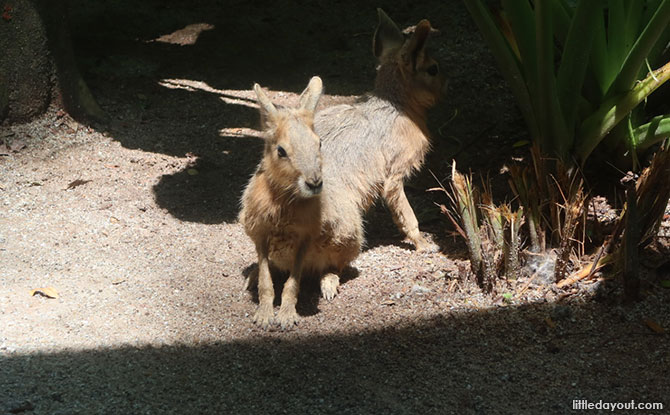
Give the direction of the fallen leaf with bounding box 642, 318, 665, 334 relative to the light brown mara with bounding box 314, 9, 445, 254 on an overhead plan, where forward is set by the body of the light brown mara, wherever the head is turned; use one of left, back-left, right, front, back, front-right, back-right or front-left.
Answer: front-right

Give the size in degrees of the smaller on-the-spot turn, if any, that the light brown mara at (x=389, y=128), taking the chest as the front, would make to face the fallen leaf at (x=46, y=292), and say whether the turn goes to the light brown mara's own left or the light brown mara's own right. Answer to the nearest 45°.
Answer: approximately 135° to the light brown mara's own right

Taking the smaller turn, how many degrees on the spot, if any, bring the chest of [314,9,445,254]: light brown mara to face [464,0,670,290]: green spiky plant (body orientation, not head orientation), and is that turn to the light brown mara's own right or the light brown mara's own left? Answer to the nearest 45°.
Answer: approximately 45° to the light brown mara's own right

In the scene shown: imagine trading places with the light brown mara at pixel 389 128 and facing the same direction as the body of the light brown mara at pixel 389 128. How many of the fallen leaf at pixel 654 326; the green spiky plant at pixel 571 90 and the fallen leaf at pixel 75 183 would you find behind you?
1

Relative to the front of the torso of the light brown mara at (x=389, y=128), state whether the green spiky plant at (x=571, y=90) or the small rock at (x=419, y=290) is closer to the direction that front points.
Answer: the green spiky plant

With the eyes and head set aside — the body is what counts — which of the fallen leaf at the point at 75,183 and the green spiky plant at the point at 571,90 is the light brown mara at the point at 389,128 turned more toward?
the green spiky plant

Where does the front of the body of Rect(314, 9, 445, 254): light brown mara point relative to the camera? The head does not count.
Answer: to the viewer's right
